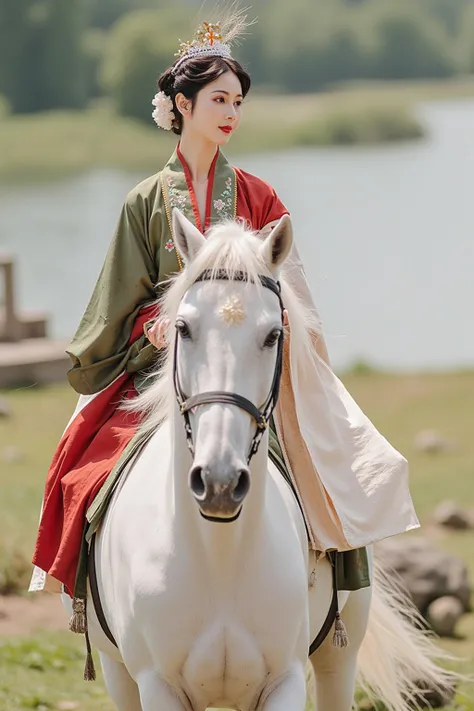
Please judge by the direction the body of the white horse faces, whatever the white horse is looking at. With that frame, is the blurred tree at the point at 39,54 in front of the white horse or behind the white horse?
behind

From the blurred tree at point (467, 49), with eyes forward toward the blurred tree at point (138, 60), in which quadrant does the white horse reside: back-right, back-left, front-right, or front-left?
front-left

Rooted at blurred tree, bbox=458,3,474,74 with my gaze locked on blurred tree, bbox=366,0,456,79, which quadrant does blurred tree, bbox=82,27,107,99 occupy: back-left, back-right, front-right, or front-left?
front-right

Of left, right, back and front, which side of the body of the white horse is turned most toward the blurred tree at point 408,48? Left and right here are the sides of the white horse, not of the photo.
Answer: back

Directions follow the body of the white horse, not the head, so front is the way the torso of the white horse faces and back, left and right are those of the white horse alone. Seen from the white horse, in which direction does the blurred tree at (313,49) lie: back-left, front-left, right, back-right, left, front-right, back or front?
back

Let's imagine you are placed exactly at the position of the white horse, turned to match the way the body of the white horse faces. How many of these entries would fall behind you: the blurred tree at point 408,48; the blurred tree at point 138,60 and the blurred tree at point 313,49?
3

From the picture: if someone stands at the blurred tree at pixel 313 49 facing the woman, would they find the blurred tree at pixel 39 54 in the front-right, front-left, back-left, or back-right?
front-right

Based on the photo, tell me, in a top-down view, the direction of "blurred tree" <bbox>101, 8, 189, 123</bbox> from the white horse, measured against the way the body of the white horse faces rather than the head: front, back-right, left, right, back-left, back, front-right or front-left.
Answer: back

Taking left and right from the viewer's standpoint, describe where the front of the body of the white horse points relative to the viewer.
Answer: facing the viewer

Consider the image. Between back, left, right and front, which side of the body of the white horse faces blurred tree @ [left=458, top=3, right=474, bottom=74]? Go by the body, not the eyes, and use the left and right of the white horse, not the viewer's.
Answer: back

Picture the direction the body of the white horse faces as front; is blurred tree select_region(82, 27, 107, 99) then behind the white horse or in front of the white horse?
behind

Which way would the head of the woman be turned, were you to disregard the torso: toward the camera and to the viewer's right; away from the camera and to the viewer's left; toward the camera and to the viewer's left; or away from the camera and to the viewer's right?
toward the camera and to the viewer's right
